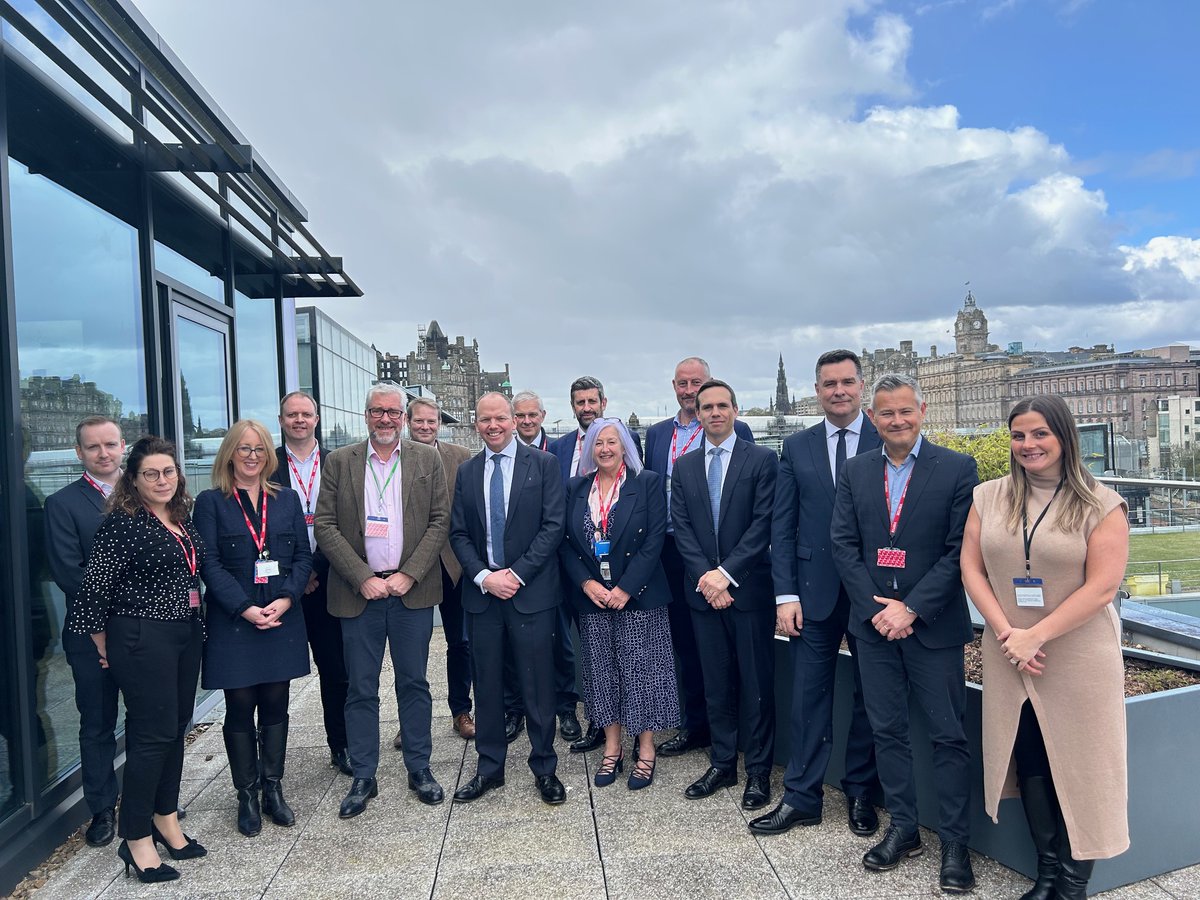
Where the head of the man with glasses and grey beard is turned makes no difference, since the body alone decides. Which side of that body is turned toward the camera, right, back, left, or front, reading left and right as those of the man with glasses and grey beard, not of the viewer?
front

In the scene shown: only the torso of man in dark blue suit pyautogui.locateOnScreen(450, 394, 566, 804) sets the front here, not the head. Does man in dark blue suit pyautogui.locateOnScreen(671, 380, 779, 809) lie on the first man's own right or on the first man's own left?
on the first man's own left

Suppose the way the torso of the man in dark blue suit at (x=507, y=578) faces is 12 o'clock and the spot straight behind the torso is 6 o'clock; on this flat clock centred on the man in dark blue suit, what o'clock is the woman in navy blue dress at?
The woman in navy blue dress is roughly at 3 o'clock from the man in dark blue suit.

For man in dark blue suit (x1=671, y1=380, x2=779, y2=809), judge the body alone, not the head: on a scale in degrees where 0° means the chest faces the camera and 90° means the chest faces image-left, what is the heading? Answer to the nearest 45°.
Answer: approximately 0°

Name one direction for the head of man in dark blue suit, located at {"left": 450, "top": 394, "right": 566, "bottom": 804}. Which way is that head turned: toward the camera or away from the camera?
toward the camera

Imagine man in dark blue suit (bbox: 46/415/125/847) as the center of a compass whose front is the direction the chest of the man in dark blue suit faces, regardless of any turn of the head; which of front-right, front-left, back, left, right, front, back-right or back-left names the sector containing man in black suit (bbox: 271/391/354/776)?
front-left

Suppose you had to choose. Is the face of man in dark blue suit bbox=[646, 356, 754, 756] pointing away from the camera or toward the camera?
toward the camera

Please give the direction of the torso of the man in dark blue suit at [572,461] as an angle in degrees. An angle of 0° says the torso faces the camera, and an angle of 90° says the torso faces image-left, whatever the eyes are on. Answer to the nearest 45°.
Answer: approximately 0°

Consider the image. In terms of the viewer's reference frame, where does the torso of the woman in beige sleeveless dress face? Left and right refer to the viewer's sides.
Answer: facing the viewer and to the left of the viewer

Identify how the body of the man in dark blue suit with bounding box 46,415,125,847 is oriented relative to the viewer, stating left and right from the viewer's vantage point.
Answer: facing the viewer and to the right of the viewer

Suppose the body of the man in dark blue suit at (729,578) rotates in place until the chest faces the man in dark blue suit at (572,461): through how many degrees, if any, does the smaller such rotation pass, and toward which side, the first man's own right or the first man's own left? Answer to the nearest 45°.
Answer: approximately 135° to the first man's own right

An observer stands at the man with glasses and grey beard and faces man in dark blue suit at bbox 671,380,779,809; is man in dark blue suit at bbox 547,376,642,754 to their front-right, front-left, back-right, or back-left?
front-left

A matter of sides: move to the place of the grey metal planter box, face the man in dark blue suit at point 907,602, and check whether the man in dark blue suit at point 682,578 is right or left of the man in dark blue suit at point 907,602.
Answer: right

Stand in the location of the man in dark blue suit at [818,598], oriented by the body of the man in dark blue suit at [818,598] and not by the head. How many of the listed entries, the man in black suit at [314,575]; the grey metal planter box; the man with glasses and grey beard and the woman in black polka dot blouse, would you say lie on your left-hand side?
1

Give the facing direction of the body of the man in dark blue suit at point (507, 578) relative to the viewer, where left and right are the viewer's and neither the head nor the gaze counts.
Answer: facing the viewer

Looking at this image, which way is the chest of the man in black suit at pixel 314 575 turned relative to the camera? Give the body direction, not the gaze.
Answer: toward the camera
